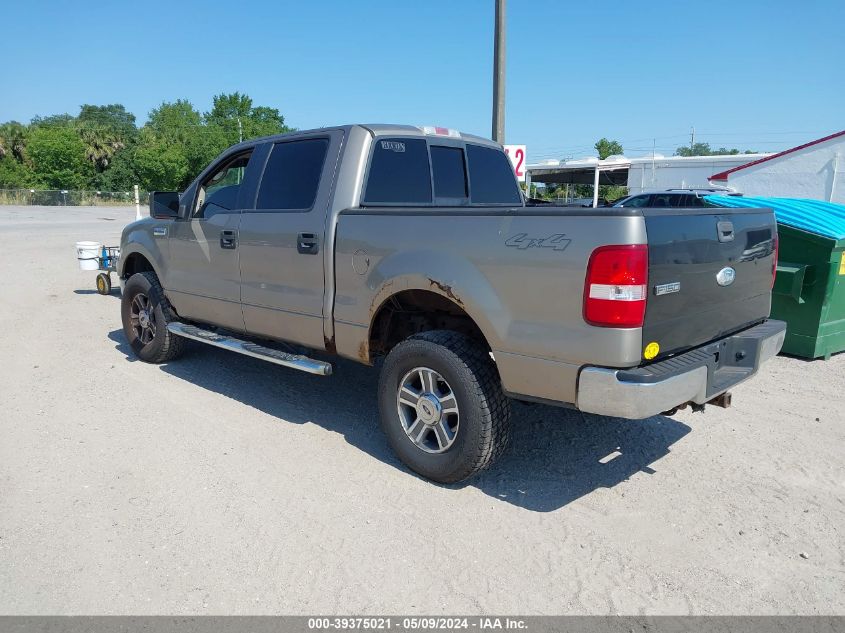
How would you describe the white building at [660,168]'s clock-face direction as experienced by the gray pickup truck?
The white building is roughly at 2 o'clock from the gray pickup truck.

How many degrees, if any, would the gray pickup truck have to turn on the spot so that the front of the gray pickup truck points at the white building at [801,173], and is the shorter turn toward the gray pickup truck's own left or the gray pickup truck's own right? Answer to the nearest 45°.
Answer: approximately 90° to the gray pickup truck's own right

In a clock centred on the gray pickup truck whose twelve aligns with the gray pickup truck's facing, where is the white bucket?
The white bucket is roughly at 12 o'clock from the gray pickup truck.

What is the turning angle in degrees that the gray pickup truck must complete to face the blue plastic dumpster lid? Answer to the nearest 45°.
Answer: approximately 90° to its right

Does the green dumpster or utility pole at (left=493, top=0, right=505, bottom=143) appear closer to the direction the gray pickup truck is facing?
the utility pole

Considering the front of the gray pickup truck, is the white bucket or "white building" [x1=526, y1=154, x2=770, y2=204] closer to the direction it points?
the white bucket

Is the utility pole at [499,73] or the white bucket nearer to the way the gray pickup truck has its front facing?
the white bucket

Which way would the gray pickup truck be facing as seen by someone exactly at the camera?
facing away from the viewer and to the left of the viewer

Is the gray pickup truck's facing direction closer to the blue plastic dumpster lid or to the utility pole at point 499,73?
the utility pole

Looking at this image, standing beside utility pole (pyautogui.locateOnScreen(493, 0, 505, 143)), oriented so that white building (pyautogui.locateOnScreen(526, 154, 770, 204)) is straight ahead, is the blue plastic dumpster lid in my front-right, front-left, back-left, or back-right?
back-right
